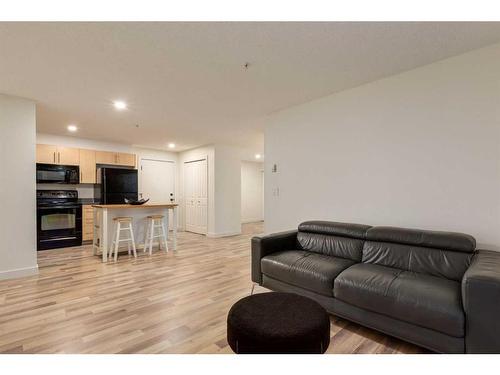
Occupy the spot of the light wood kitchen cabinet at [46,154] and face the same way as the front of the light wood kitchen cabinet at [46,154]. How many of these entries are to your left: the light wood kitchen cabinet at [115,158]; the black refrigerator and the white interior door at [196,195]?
3

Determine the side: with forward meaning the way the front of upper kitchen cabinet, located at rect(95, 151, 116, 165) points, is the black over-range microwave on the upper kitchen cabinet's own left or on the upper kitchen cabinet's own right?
on the upper kitchen cabinet's own right

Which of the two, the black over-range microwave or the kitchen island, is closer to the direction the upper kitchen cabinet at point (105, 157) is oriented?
the kitchen island

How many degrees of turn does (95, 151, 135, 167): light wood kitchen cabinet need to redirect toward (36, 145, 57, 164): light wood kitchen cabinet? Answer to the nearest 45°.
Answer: approximately 90° to its right

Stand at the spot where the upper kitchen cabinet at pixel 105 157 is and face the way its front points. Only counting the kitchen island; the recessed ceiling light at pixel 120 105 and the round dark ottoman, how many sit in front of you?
3

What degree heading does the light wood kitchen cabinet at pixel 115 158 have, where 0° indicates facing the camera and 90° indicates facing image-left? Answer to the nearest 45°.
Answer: approximately 0°

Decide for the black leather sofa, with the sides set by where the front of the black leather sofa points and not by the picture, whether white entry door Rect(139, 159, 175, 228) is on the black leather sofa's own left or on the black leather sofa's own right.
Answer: on the black leather sofa's own right

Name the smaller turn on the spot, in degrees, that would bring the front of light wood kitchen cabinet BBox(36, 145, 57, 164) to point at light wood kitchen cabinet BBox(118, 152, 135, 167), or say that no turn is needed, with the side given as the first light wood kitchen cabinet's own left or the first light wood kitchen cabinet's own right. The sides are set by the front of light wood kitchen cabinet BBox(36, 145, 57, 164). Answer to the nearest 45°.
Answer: approximately 90° to the first light wood kitchen cabinet's own left

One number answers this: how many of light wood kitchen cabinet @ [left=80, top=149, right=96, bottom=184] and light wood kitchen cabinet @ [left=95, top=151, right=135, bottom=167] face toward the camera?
2
